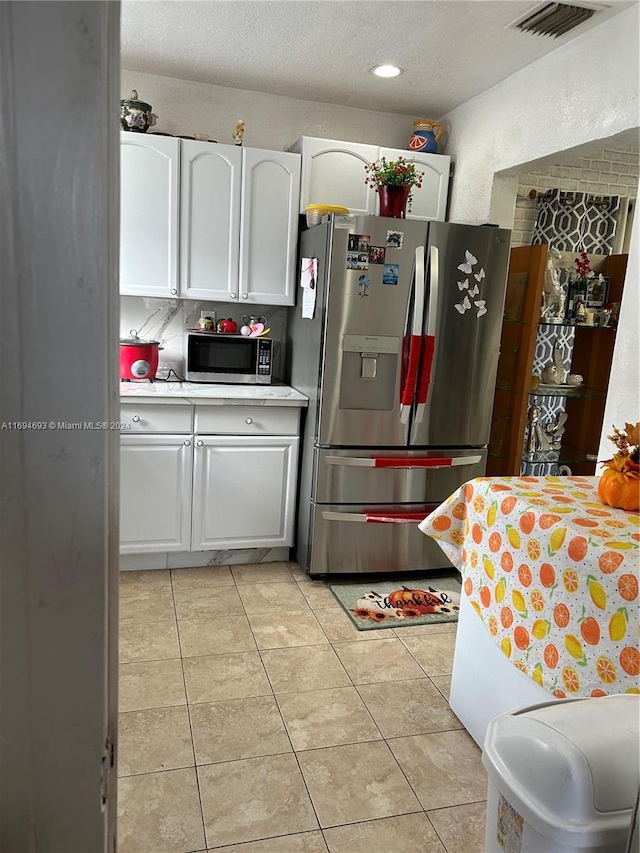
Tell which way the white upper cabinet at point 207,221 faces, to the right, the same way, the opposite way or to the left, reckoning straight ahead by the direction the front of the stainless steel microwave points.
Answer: the same way

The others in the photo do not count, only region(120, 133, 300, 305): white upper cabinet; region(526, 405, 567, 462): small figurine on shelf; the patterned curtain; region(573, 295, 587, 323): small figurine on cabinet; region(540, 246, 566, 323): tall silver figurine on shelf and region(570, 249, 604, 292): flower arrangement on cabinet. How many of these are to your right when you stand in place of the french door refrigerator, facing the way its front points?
1

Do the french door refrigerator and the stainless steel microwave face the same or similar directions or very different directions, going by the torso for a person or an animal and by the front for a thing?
same or similar directions

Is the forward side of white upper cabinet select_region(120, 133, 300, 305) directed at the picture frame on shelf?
no

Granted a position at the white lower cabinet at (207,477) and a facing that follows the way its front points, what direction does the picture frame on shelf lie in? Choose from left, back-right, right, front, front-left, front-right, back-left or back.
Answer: left

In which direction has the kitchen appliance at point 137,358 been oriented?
toward the camera

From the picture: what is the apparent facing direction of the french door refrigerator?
toward the camera

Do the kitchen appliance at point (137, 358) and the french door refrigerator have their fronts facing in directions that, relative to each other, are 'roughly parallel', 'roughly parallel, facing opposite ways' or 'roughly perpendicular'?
roughly parallel

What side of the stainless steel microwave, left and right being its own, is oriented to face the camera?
front

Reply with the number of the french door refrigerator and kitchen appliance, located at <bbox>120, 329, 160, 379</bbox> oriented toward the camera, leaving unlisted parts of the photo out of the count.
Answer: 2

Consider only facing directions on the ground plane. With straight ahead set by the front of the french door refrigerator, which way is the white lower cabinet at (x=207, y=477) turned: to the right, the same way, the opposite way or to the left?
the same way

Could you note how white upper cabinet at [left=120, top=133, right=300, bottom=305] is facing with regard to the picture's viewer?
facing the viewer

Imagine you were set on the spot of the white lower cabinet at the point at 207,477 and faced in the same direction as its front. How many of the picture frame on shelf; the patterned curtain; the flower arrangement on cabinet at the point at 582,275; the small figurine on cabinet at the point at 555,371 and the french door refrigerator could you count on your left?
5

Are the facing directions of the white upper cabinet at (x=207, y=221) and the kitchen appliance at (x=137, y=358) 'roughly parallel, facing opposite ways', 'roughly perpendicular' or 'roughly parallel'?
roughly parallel

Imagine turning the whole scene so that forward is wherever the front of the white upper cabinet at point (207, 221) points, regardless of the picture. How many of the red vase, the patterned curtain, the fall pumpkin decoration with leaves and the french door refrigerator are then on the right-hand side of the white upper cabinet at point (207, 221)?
0

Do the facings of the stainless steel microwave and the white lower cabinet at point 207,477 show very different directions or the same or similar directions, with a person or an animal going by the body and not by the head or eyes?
same or similar directions

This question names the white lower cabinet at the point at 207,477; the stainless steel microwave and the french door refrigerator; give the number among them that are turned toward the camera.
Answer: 3
